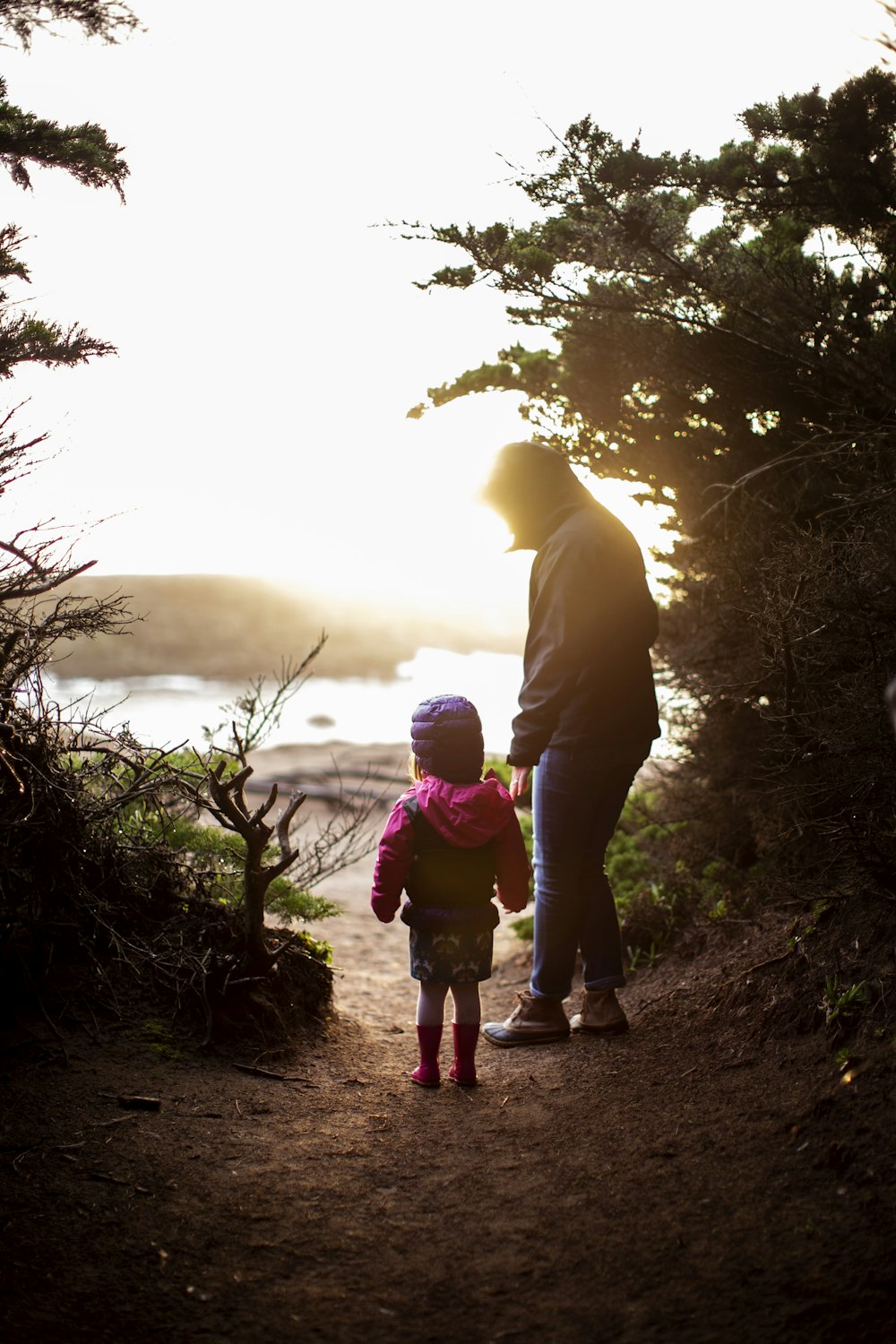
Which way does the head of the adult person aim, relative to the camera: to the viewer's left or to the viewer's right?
to the viewer's left

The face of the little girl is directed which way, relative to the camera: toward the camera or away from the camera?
away from the camera

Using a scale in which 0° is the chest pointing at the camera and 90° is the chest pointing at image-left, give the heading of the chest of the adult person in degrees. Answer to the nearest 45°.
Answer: approximately 90°
